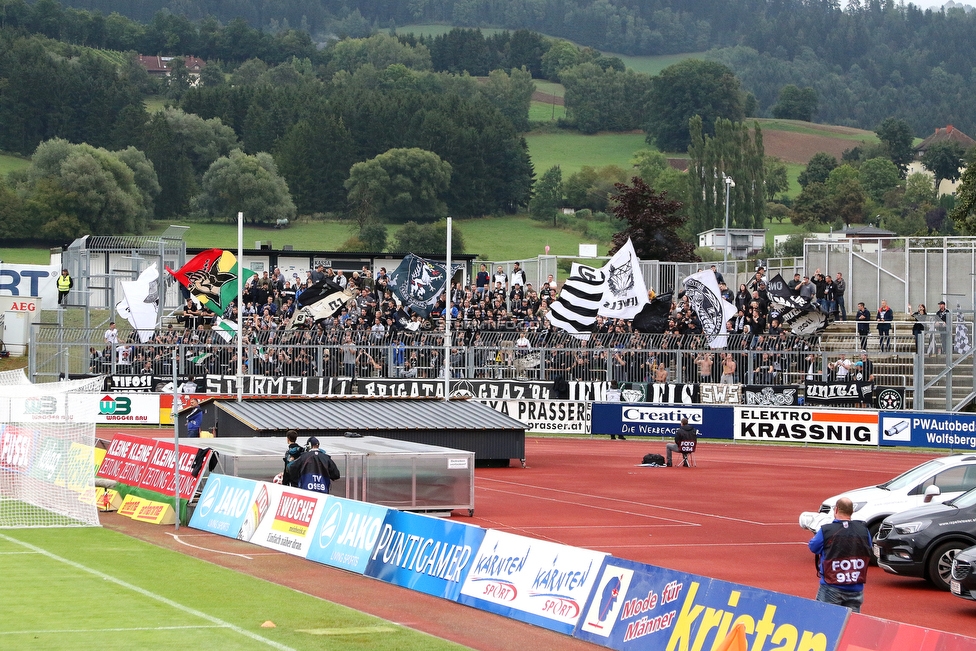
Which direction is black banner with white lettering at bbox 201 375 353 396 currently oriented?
toward the camera

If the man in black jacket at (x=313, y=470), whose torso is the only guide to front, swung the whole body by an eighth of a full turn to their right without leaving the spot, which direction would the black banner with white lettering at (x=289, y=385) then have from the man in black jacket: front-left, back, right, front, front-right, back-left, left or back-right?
front-left

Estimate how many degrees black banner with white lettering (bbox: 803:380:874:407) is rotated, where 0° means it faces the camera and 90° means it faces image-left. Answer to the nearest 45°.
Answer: approximately 0°

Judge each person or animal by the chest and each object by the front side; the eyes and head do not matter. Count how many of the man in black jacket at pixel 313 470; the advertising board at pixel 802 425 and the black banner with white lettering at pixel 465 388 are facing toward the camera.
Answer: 2

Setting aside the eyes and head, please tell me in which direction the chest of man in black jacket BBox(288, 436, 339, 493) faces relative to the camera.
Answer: away from the camera

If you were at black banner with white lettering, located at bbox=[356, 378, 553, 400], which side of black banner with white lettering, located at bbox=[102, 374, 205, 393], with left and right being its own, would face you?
left

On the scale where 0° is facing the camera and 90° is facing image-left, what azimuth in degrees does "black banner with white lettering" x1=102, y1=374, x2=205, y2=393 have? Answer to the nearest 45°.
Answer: approximately 0°

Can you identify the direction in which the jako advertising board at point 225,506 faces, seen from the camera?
facing the viewer and to the left of the viewer

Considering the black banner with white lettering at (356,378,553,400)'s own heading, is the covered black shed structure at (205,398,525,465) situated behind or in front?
in front

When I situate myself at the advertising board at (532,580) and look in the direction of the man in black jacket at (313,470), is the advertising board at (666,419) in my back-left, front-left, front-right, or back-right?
front-right

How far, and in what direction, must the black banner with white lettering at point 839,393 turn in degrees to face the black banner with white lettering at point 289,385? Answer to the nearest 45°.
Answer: approximately 90° to its right
